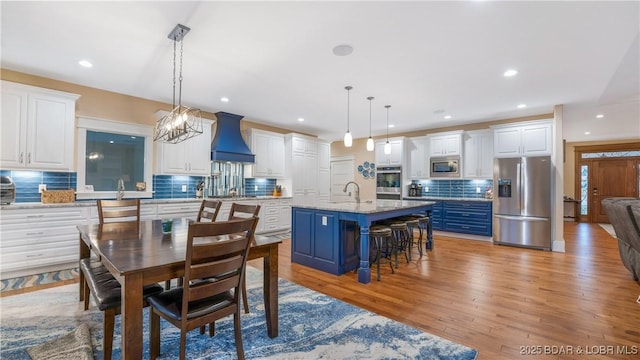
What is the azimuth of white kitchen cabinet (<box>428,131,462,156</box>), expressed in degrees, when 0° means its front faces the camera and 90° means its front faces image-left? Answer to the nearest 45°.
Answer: approximately 0°

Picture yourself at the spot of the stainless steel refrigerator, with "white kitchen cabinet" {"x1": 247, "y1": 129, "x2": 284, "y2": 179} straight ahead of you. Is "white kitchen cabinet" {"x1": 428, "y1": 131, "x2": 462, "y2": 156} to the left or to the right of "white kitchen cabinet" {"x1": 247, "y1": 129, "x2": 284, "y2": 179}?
right

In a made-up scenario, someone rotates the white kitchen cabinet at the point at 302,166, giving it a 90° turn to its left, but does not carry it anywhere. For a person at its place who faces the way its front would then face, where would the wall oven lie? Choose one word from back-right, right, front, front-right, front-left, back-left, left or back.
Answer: front-right

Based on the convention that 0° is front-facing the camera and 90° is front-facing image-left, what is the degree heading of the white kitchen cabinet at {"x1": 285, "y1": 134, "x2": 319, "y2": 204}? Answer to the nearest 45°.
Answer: approximately 315°

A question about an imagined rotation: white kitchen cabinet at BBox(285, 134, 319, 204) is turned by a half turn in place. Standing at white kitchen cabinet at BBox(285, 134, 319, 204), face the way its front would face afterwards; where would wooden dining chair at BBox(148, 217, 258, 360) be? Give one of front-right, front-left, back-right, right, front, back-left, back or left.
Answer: back-left

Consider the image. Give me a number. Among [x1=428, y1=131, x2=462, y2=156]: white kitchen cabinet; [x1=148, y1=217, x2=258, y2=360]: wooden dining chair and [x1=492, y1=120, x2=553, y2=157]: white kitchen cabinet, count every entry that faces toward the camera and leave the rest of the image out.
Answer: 2

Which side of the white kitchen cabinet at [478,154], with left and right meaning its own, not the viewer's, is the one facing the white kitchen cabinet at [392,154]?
right

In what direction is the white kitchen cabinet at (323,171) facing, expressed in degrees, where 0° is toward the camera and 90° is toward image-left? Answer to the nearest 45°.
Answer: approximately 315°

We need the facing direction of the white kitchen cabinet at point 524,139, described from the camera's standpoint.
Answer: facing the viewer

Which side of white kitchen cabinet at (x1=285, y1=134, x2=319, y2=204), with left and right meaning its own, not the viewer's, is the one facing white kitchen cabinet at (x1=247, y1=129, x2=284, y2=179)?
right

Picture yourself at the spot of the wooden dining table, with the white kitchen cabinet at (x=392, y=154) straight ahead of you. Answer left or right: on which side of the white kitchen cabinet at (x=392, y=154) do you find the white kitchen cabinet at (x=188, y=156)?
left

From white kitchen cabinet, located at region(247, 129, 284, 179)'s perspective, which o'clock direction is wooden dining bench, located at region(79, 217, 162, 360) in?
The wooden dining bench is roughly at 2 o'clock from the white kitchen cabinet.

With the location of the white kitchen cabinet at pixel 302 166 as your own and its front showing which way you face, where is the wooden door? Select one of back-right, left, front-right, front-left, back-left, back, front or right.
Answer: front-left

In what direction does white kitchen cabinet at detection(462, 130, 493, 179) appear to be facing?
toward the camera

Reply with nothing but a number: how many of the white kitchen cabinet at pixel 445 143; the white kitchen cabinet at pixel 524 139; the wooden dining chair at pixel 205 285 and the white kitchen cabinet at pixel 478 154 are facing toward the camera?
3

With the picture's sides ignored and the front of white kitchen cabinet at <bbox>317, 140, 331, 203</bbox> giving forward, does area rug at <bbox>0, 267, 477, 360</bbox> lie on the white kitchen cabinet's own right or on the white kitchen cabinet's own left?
on the white kitchen cabinet's own right

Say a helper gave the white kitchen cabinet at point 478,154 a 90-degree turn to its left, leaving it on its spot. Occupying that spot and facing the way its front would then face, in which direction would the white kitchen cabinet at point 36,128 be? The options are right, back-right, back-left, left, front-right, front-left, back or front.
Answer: back-right

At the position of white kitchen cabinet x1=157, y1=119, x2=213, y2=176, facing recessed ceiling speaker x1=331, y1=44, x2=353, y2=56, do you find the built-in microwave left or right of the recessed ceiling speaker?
left
